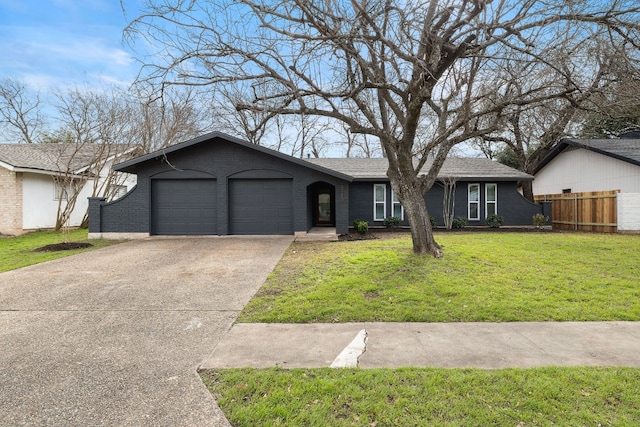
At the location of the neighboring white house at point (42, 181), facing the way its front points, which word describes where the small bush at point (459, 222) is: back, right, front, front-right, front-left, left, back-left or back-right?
left

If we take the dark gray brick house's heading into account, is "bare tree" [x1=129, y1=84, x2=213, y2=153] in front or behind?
behind

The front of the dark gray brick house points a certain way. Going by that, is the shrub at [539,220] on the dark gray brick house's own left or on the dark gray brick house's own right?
on the dark gray brick house's own left

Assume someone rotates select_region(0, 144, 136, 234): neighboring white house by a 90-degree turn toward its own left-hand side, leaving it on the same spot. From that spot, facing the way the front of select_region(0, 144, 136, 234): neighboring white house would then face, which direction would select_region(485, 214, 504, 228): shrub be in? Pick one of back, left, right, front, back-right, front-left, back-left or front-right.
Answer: front

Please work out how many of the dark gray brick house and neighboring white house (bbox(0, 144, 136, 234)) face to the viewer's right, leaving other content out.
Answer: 0

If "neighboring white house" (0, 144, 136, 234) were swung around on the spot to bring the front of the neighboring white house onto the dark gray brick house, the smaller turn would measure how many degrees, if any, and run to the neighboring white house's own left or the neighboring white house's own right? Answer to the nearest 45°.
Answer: approximately 90° to the neighboring white house's own left

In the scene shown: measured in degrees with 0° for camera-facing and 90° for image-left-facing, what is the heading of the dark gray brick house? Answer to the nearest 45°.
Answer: approximately 0°

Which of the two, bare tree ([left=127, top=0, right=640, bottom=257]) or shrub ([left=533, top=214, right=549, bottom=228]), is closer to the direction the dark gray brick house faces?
the bare tree

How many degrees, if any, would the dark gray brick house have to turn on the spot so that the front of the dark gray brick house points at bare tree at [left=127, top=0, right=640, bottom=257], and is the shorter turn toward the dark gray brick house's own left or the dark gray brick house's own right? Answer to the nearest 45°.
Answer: approximately 45° to the dark gray brick house's own left

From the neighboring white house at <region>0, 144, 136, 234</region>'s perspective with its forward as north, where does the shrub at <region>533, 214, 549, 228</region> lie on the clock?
The shrub is roughly at 9 o'clock from the neighboring white house.

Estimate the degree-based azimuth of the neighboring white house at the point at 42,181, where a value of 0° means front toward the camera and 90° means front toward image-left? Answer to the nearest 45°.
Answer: approximately 45°

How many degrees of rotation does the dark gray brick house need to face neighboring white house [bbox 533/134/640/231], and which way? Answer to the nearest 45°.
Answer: approximately 90° to its left

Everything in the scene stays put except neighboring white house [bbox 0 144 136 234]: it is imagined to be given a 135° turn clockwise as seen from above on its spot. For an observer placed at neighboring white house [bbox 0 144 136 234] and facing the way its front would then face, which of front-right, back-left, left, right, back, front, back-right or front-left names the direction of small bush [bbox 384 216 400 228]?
back-right

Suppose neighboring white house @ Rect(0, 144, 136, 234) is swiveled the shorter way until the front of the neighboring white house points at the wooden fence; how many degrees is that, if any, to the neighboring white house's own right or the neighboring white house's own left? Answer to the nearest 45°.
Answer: approximately 90° to the neighboring white house's own left
